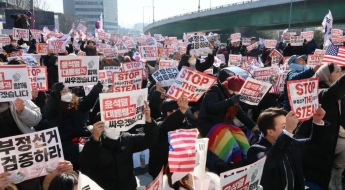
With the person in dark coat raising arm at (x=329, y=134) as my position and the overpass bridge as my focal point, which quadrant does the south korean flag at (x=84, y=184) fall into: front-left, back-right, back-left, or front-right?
back-left

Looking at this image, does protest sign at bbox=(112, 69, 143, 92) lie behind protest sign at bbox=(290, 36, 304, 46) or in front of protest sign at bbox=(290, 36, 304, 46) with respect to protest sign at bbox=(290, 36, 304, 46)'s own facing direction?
in front

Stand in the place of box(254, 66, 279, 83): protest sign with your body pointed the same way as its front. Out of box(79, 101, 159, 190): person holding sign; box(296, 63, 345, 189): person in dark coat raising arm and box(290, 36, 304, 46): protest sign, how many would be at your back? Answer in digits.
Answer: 1

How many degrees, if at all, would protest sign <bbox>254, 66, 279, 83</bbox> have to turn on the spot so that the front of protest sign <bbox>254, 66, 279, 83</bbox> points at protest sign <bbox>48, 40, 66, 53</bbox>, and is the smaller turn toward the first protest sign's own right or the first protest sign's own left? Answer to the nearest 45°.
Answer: approximately 90° to the first protest sign's own right

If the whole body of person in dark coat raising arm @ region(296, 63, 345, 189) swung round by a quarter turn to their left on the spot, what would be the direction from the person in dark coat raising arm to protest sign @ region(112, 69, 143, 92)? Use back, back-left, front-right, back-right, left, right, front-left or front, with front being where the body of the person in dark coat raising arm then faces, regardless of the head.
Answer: left

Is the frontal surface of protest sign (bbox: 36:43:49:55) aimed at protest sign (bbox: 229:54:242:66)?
no

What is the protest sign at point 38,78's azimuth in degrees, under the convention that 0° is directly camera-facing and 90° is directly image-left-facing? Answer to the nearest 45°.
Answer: approximately 0°

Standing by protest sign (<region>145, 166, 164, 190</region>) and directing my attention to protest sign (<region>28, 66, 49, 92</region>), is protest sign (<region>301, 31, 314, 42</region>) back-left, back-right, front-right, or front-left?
front-right

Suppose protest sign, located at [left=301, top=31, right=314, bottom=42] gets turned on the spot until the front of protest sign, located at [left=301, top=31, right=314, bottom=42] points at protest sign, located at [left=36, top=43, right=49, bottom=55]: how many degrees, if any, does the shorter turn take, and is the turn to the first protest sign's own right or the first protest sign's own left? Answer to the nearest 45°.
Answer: approximately 45° to the first protest sign's own right

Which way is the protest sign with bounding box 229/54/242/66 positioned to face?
toward the camera

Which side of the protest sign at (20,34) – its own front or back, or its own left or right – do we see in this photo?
front

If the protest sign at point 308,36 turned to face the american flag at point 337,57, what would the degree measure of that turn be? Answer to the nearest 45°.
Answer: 0° — it already faces it

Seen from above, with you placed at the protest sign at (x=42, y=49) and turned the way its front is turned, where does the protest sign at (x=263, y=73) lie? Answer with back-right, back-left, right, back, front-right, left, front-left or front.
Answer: front-left

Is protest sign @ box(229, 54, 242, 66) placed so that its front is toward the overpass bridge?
no

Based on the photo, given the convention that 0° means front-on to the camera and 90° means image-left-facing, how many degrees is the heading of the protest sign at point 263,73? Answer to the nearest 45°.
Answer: approximately 0°

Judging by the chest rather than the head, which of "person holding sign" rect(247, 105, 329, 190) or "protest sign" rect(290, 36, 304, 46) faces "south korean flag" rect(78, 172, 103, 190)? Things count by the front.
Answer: "protest sign" rect(290, 36, 304, 46)
